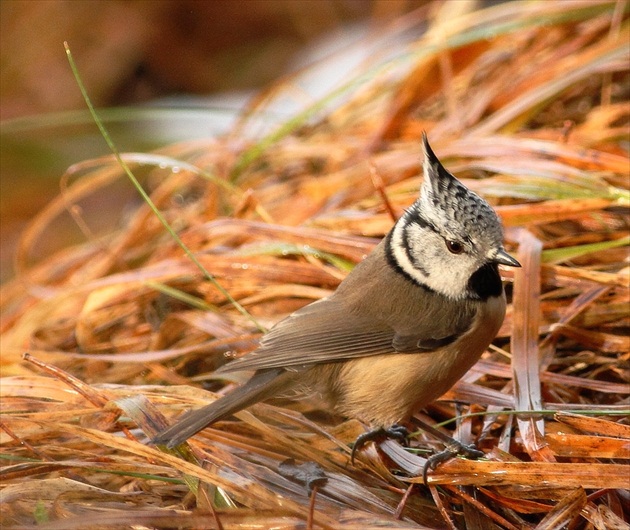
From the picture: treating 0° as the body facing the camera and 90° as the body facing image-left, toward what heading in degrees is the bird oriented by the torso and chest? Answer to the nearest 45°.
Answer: approximately 270°
